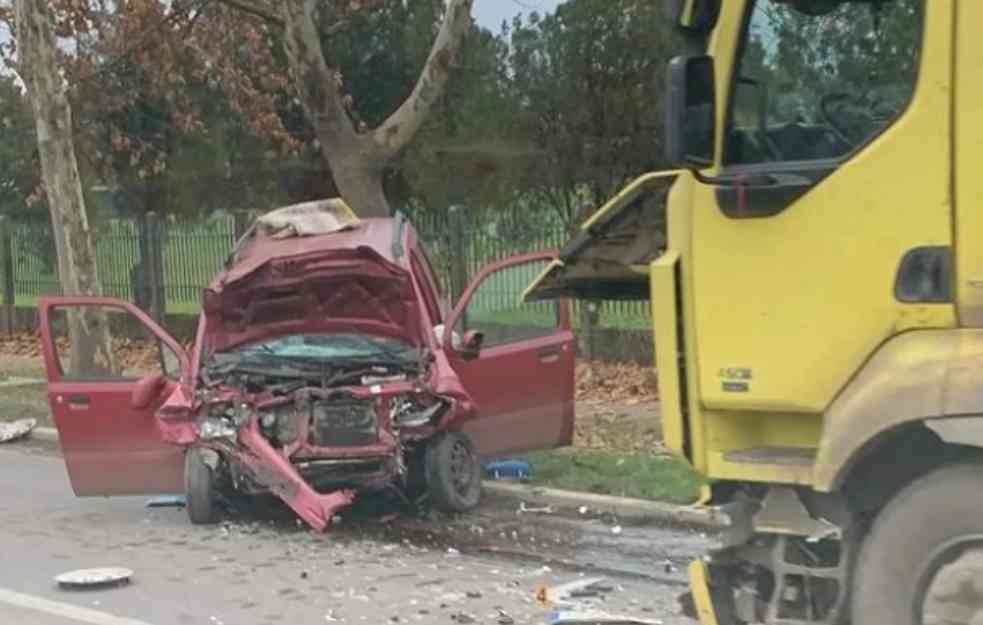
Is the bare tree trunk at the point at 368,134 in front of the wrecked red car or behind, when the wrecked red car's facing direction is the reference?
behind

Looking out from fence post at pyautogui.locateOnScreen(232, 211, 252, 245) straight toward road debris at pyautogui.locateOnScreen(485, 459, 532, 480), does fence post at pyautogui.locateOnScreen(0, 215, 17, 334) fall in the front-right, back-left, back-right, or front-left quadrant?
back-right

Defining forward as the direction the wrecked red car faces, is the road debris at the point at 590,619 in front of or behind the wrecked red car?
in front

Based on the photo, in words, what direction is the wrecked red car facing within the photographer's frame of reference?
facing the viewer

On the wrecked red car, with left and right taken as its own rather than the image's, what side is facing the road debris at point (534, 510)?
left

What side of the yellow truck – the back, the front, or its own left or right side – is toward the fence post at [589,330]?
right

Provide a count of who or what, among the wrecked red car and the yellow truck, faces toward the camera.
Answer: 1

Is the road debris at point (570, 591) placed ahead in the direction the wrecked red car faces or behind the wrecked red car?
ahead

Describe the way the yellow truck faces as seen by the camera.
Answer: facing to the left of the viewer

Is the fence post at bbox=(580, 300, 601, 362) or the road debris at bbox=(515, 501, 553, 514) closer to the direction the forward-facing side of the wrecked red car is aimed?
the road debris

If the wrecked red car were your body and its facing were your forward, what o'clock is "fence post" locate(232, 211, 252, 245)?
The fence post is roughly at 6 o'clock from the wrecked red car.

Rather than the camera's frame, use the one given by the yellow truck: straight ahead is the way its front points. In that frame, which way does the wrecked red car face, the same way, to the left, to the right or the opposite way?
to the left
